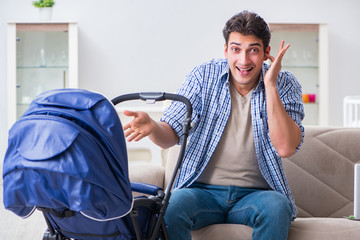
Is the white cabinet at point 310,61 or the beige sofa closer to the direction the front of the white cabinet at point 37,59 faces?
the beige sofa

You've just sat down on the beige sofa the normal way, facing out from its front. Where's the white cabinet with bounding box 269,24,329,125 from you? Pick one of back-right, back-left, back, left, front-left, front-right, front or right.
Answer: back

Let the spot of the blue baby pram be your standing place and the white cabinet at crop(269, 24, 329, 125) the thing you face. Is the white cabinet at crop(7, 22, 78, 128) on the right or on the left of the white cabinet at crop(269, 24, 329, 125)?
left

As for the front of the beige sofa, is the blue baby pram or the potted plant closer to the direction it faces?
the blue baby pram

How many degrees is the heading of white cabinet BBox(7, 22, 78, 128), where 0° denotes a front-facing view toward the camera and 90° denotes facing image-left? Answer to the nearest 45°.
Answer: approximately 0°

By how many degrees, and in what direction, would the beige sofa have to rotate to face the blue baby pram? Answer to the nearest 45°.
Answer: approximately 45° to its right
